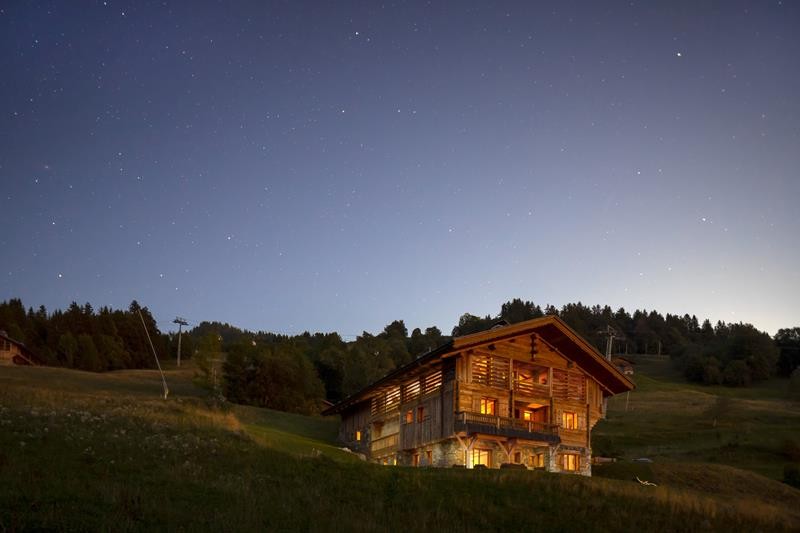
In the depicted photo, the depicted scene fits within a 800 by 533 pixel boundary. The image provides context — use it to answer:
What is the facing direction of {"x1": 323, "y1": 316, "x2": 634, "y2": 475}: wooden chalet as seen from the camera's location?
facing the viewer and to the right of the viewer
